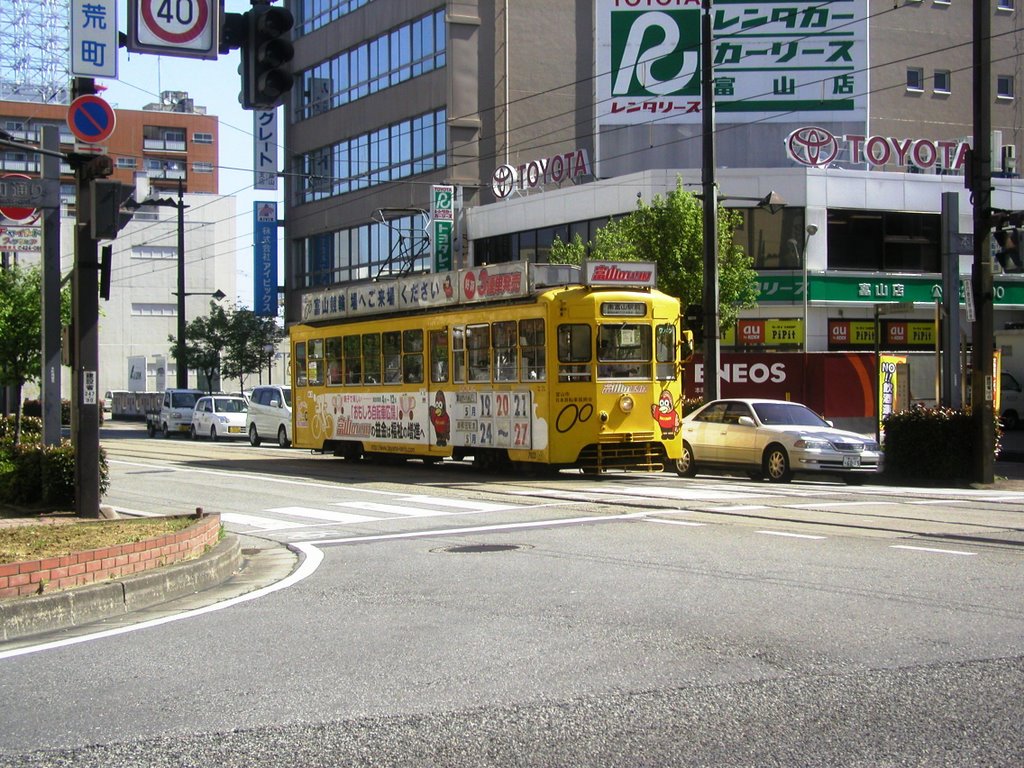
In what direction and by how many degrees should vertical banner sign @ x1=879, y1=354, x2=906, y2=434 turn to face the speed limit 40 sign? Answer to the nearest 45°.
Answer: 0° — it already faces it

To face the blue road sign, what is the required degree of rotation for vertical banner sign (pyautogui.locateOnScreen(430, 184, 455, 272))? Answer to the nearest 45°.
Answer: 0° — it already faces it

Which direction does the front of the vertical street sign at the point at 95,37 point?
toward the camera

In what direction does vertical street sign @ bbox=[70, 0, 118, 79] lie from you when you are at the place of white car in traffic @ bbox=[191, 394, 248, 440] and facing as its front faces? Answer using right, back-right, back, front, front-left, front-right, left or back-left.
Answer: front-right

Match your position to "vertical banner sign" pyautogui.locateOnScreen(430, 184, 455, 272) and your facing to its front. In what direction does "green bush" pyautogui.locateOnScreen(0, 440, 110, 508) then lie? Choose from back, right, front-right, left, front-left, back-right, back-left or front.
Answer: front

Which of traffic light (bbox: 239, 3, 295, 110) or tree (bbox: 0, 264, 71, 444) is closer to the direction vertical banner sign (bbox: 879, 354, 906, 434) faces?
the traffic light

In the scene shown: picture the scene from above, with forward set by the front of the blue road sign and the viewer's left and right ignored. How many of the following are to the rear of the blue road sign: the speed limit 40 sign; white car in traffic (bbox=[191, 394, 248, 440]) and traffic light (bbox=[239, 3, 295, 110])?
1

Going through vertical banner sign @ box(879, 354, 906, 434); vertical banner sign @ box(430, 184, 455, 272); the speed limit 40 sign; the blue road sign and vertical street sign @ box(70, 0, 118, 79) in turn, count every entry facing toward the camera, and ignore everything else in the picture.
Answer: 5

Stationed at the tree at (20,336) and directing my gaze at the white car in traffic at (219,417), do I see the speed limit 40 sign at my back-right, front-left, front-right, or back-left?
back-right

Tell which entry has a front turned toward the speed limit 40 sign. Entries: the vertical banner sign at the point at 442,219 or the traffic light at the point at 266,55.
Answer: the vertical banner sign

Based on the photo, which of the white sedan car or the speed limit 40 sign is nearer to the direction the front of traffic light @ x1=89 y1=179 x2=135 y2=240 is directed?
the white sedan car

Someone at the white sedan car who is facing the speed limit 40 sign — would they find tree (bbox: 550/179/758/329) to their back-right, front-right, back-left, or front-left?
back-right

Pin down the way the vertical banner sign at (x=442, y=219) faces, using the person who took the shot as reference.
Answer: facing the viewer

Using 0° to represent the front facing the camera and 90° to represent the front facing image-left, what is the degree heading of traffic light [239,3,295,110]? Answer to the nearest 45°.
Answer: approximately 315°

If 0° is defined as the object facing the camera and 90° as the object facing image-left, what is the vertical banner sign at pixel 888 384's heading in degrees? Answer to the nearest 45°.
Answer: approximately 0°
